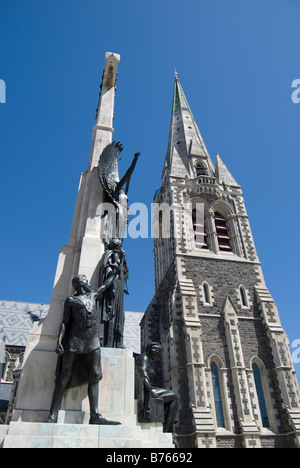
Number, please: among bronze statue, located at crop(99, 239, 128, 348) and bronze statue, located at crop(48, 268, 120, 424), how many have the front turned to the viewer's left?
0

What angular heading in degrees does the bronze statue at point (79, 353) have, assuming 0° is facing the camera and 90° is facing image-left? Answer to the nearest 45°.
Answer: approximately 315°

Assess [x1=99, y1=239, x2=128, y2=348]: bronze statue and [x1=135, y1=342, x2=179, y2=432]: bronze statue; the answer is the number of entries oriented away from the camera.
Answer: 0

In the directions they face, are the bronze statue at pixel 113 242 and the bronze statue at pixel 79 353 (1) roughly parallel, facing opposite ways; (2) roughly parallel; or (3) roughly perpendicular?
roughly parallel

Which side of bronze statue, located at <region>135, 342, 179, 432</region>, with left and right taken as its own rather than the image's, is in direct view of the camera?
right

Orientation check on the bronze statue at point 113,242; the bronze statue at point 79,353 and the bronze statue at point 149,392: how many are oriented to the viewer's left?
0

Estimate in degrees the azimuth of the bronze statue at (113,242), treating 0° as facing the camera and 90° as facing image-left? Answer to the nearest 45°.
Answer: approximately 315°

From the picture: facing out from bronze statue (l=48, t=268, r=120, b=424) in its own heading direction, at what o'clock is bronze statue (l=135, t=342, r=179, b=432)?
bronze statue (l=135, t=342, r=179, b=432) is roughly at 9 o'clock from bronze statue (l=48, t=268, r=120, b=424).

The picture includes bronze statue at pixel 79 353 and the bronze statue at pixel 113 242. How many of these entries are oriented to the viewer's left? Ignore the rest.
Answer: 0

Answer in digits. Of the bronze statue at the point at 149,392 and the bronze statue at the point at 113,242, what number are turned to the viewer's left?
0

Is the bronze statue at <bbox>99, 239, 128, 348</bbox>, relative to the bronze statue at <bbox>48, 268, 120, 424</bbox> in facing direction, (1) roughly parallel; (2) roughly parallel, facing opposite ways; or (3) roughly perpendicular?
roughly parallel
